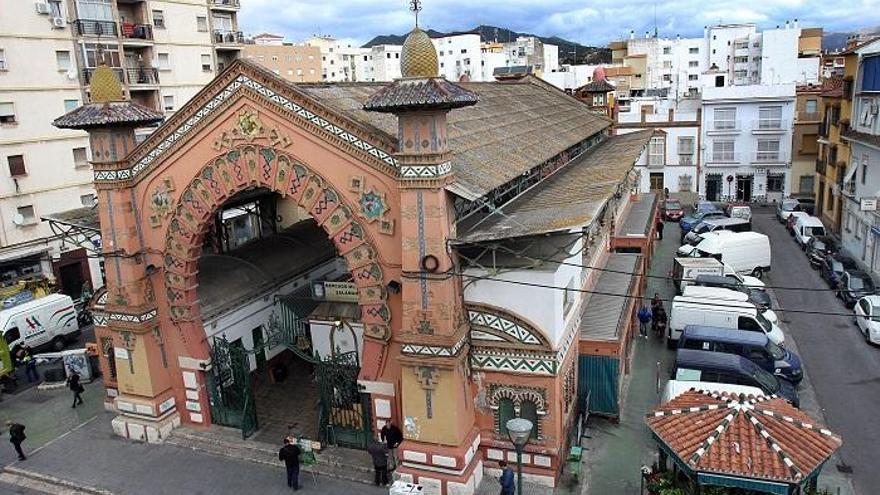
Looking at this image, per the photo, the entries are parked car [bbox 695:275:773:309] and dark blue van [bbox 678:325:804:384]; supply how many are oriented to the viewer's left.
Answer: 0

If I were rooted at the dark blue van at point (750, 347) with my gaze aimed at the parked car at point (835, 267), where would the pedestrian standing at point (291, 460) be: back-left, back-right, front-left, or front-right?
back-left

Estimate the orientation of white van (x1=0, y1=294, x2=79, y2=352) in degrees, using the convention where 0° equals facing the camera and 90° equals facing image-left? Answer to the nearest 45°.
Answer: approximately 45°

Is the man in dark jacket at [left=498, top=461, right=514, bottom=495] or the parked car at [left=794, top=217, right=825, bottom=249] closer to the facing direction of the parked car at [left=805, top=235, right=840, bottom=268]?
the man in dark jacket

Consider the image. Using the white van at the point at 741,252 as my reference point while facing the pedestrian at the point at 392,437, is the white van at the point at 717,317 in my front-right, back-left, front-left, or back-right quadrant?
front-left

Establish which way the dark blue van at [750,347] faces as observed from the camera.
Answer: facing the viewer and to the right of the viewer

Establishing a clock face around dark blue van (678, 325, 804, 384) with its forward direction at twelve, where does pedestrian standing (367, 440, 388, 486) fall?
The pedestrian standing is roughly at 3 o'clock from the dark blue van.

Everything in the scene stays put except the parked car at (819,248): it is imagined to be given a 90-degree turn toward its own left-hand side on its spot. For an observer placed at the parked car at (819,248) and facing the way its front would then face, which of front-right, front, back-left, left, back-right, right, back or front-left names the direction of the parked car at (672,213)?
back

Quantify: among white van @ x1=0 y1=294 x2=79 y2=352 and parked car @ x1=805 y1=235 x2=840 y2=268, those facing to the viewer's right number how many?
0

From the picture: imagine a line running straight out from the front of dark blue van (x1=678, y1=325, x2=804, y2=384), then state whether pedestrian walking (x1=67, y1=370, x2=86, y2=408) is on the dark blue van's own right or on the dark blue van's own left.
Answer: on the dark blue van's own right
